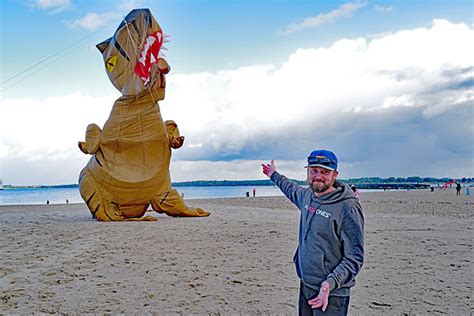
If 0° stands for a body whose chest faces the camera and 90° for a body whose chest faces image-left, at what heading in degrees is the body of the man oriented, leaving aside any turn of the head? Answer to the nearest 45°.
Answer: approximately 45°
